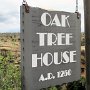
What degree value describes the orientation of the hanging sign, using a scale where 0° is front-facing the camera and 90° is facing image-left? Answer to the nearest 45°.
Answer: approximately 315°

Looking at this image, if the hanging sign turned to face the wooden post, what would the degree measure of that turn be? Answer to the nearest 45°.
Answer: approximately 45° to its left
